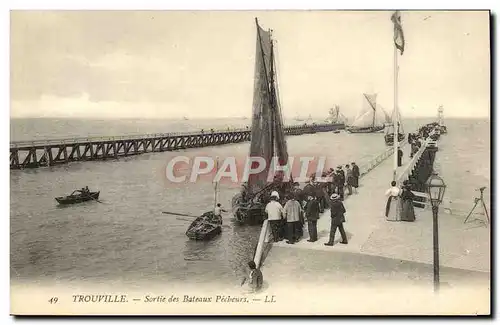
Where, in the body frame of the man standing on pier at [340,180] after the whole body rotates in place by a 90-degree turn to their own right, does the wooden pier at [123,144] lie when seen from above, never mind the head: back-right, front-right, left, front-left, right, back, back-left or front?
left

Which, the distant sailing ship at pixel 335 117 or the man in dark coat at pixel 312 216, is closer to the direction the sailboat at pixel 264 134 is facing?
the distant sailing ship

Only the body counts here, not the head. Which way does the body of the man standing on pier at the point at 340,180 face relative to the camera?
to the viewer's left

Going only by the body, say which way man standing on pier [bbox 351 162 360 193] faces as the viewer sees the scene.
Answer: to the viewer's left

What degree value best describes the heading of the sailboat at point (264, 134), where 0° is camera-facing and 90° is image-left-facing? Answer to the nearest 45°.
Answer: approximately 225°

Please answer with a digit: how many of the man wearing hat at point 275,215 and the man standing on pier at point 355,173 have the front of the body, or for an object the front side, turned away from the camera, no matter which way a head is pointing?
1

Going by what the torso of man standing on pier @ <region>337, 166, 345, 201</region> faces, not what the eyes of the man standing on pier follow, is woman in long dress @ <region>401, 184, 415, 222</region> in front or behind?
behind
